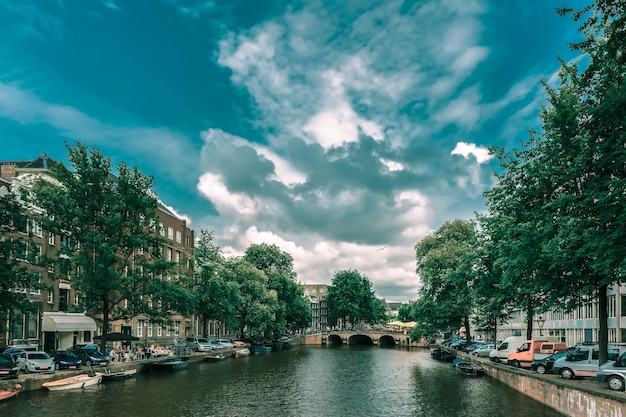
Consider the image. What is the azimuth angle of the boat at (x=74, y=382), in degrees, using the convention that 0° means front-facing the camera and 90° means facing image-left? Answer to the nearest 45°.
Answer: approximately 45°

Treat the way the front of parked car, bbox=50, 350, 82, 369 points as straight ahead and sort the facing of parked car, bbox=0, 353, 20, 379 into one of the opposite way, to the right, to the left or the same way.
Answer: the same way

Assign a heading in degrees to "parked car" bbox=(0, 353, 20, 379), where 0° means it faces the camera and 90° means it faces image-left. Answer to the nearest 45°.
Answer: approximately 315°

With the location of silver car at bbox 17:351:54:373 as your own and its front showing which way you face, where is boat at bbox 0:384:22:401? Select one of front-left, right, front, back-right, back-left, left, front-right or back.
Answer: front-right

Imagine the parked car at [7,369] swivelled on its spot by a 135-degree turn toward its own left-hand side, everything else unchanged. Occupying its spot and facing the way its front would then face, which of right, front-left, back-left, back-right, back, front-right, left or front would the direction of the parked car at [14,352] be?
front

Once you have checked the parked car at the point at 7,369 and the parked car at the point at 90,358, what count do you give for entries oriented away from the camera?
0

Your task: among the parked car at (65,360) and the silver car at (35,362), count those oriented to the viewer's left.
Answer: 0

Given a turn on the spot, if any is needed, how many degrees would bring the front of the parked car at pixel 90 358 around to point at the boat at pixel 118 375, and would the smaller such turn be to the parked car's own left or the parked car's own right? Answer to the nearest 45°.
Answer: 0° — it already faces it

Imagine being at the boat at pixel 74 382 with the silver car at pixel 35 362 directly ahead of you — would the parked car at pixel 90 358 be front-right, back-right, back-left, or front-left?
front-right
